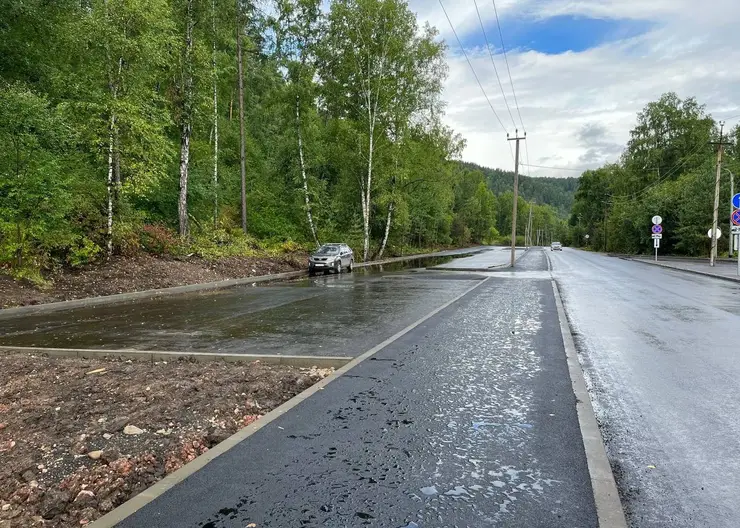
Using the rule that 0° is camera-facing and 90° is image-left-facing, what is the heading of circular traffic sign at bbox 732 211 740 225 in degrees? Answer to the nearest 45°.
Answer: approximately 0°

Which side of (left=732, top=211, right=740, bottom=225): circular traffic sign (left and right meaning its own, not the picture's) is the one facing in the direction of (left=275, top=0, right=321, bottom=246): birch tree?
right

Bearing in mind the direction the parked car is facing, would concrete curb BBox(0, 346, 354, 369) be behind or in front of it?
in front

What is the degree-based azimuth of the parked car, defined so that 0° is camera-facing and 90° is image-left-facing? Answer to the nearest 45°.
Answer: approximately 45°

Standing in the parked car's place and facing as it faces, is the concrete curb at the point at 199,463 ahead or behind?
ahead

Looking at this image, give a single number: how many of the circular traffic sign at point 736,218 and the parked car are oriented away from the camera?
0

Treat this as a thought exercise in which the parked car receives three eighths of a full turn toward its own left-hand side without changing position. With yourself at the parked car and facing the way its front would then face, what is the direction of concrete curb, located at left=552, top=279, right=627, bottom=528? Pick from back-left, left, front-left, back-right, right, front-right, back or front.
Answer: right
